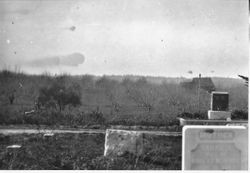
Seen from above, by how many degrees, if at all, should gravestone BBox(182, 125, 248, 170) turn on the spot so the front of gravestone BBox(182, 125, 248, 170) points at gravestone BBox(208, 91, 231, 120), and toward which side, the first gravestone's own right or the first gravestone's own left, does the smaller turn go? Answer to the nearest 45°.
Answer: approximately 180°

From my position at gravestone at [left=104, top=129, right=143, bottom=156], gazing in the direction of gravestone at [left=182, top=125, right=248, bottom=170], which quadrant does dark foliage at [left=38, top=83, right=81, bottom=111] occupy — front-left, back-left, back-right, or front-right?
back-left

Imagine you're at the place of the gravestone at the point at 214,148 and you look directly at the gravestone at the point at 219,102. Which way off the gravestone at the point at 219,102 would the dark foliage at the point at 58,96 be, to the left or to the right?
left

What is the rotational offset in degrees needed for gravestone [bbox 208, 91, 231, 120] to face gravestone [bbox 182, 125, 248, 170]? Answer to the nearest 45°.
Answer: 0° — it already faces it

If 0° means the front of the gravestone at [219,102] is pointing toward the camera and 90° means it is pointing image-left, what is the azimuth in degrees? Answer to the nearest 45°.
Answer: approximately 0°

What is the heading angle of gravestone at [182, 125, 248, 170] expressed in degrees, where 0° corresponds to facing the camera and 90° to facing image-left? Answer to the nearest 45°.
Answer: approximately 0°

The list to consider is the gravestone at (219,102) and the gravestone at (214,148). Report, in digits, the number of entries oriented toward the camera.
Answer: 2

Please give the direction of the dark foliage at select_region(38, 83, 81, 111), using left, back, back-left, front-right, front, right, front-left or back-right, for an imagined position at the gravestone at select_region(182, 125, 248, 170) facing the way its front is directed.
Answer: back-right

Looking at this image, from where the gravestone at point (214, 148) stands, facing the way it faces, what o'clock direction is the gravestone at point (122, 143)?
the gravestone at point (122, 143) is roughly at 4 o'clock from the gravestone at point (214, 148).
